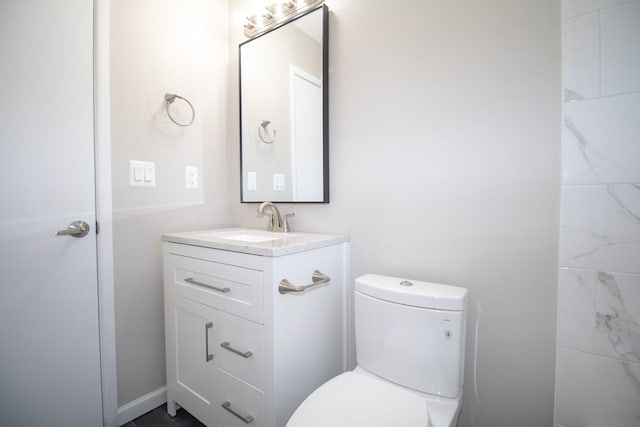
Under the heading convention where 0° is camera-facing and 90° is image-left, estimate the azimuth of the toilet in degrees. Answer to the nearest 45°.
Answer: approximately 45°

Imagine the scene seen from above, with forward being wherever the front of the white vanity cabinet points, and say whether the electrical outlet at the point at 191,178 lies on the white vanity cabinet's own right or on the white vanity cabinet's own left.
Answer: on the white vanity cabinet's own right

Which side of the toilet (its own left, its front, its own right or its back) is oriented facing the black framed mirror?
right
